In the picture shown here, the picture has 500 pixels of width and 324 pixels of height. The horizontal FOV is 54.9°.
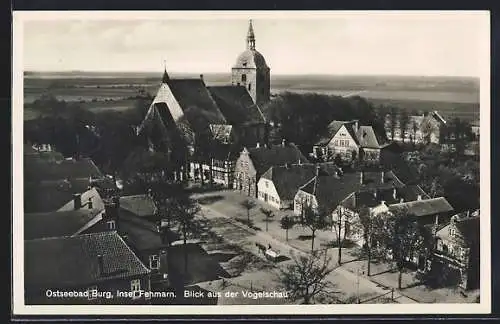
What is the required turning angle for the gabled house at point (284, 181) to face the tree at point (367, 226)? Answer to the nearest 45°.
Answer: approximately 135° to its left

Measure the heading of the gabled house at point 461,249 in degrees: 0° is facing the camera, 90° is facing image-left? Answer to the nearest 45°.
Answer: approximately 45°

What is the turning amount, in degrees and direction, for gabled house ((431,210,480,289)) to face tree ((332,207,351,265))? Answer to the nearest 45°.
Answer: approximately 45° to its right

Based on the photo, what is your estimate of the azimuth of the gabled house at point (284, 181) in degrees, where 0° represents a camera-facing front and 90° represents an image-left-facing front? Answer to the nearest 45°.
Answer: approximately 45°

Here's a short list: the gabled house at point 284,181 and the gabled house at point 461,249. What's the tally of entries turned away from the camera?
0
